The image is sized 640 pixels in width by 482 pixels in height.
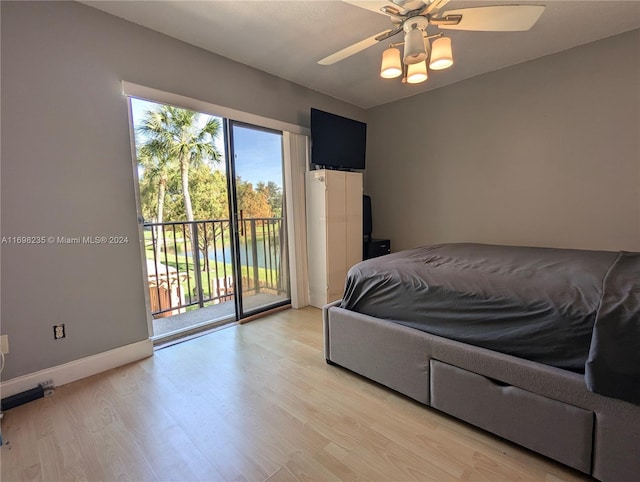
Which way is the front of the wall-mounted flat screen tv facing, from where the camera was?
facing the viewer and to the right of the viewer

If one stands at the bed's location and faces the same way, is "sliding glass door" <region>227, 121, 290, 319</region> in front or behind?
in front

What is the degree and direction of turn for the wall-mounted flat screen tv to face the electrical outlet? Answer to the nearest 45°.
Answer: approximately 90° to its right

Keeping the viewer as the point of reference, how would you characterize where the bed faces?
facing away from the viewer and to the left of the viewer

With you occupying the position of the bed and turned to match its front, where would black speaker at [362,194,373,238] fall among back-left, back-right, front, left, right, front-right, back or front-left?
front

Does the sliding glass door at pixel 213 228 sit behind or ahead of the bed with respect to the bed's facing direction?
ahead

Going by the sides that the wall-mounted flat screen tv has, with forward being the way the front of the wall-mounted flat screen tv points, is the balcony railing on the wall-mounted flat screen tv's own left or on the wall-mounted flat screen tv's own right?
on the wall-mounted flat screen tv's own right

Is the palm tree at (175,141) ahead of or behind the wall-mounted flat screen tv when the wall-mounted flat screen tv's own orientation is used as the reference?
behind
